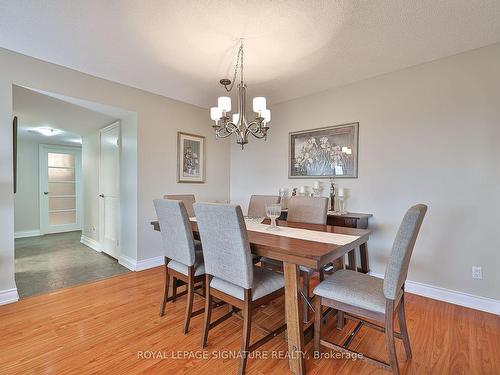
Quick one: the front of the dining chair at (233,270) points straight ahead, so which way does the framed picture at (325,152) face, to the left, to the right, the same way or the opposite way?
the opposite way

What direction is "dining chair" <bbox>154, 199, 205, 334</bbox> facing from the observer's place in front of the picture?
facing away from the viewer and to the right of the viewer

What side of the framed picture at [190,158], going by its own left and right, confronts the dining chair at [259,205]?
front

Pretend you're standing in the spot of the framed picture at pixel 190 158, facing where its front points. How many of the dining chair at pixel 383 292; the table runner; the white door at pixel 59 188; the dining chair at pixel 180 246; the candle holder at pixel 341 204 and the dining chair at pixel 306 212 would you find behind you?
1

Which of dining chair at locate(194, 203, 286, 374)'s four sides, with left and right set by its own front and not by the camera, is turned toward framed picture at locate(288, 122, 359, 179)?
front

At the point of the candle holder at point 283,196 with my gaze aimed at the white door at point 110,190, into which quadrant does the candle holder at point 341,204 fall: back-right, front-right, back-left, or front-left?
back-left

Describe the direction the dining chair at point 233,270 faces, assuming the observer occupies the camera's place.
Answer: facing away from the viewer and to the right of the viewer

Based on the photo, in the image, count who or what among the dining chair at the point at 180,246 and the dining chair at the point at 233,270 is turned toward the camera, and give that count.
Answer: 0

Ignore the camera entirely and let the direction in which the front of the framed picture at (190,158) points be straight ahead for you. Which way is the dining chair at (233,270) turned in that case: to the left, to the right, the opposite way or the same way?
to the left

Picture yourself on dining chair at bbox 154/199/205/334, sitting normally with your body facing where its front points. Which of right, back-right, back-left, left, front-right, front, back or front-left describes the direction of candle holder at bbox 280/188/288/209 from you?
front

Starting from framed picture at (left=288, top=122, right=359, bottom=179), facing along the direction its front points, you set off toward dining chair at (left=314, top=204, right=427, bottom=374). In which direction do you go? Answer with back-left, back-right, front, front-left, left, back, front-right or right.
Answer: front-left

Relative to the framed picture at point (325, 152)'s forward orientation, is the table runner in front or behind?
in front

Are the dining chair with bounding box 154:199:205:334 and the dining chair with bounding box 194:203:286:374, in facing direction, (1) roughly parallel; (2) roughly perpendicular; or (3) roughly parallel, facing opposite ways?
roughly parallel

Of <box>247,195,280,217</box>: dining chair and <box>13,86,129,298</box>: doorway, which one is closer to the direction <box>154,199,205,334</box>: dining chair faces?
the dining chair

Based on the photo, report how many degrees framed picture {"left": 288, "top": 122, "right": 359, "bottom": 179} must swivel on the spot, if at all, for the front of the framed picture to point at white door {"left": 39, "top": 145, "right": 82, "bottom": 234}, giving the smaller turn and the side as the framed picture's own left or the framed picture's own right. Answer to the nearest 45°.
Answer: approximately 45° to the framed picture's own right

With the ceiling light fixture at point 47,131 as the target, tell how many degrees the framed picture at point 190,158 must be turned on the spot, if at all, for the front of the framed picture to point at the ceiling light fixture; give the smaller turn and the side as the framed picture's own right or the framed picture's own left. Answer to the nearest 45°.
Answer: approximately 180°

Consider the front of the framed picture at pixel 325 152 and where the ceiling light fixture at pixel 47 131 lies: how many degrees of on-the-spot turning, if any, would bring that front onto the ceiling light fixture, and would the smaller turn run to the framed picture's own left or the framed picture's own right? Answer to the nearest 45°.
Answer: approximately 45° to the framed picture's own right

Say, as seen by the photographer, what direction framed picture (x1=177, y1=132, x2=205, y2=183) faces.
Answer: facing the viewer and to the right of the viewer

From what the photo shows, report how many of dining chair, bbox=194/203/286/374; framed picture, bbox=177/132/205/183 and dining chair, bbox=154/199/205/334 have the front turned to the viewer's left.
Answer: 0

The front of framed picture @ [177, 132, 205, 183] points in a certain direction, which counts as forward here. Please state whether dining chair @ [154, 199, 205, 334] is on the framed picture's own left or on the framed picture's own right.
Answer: on the framed picture's own right
